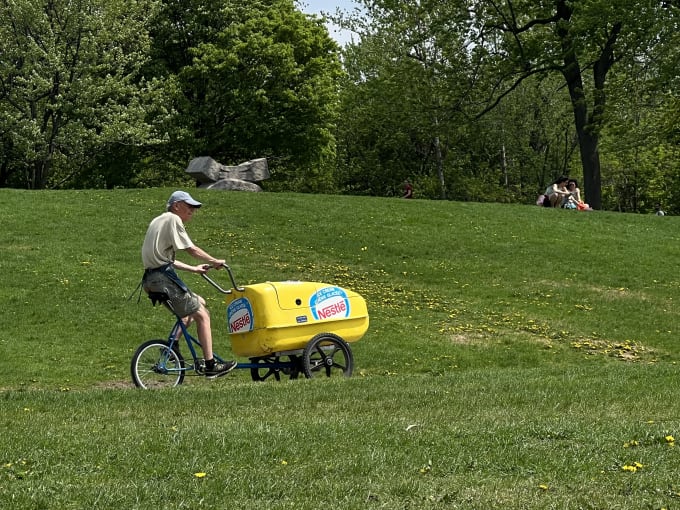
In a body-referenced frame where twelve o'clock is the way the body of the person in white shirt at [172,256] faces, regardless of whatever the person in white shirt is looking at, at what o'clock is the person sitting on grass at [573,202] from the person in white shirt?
The person sitting on grass is roughly at 10 o'clock from the person in white shirt.

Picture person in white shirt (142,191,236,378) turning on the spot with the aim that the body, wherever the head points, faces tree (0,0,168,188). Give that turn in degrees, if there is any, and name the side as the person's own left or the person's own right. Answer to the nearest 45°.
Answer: approximately 90° to the person's own left

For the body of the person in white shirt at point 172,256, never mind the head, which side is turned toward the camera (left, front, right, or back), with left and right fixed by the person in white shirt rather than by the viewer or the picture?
right

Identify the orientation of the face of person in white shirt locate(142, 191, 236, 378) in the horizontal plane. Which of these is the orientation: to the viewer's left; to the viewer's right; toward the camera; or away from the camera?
to the viewer's right

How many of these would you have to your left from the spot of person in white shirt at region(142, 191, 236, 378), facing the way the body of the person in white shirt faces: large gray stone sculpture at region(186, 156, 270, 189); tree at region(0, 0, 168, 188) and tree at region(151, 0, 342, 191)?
3

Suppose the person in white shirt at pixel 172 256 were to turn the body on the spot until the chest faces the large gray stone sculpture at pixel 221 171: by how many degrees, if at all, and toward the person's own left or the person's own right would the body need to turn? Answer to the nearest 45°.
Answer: approximately 90° to the person's own left

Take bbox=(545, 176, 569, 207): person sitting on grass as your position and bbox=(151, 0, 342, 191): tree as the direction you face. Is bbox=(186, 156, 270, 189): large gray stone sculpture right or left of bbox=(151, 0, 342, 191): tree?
left

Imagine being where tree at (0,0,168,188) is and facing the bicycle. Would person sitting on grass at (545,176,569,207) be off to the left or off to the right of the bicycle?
left

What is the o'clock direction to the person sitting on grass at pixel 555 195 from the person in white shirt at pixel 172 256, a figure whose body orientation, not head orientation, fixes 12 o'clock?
The person sitting on grass is roughly at 10 o'clock from the person in white shirt.

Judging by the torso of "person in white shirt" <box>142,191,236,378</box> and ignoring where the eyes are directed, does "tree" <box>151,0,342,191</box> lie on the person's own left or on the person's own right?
on the person's own left
